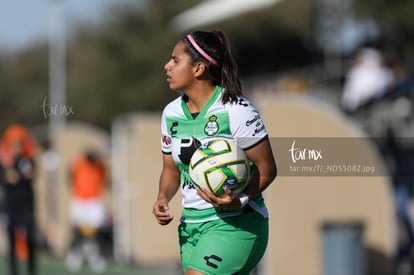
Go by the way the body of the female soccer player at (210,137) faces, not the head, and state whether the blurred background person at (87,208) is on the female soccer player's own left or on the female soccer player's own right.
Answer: on the female soccer player's own right

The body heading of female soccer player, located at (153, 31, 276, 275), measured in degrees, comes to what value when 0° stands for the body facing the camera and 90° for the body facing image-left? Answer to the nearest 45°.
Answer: approximately 45°

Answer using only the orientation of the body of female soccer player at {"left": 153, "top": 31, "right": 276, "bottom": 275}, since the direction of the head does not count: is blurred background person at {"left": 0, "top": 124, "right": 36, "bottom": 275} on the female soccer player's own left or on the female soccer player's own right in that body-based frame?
on the female soccer player's own right

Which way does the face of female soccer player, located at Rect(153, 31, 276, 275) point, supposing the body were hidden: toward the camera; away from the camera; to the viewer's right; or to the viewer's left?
to the viewer's left
